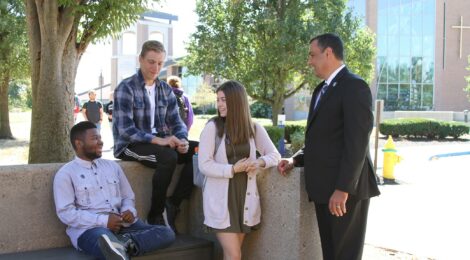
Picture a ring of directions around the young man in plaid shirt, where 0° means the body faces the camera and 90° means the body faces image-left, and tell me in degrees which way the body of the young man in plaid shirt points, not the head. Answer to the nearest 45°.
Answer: approximately 315°

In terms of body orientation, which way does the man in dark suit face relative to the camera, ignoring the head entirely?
to the viewer's left

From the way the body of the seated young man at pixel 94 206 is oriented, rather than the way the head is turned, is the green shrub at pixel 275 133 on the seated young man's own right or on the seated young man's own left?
on the seated young man's own left

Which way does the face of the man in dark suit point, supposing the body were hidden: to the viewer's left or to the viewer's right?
to the viewer's left

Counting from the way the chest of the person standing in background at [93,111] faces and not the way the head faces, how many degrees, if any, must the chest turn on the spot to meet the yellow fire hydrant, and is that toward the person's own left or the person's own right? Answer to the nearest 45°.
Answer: approximately 45° to the person's own left
